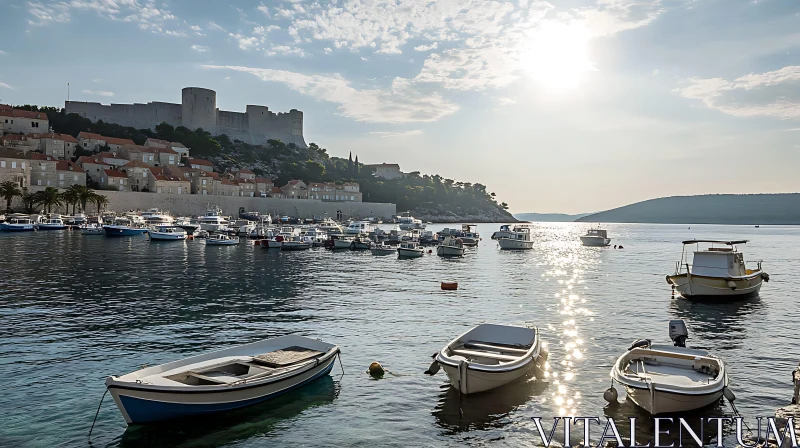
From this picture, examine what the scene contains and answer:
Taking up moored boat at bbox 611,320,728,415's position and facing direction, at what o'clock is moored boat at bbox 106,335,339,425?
moored boat at bbox 106,335,339,425 is roughly at 2 o'clock from moored boat at bbox 611,320,728,415.

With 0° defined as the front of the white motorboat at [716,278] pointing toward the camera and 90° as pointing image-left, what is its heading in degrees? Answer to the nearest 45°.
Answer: approximately 45°

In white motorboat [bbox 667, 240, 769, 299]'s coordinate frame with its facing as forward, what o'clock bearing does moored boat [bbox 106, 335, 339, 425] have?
The moored boat is roughly at 11 o'clock from the white motorboat.

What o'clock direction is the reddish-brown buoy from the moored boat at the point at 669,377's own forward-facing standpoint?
The reddish-brown buoy is roughly at 5 o'clock from the moored boat.

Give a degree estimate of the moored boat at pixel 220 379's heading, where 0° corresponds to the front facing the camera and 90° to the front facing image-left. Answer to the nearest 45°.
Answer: approximately 45°

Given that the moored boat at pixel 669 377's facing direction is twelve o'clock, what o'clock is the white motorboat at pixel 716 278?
The white motorboat is roughly at 6 o'clock from the moored boat.

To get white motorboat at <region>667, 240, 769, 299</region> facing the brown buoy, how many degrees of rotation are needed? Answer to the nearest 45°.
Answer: approximately 45° to its left

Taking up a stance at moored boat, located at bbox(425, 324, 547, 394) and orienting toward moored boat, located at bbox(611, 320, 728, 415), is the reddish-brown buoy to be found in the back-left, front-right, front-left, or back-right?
back-left
